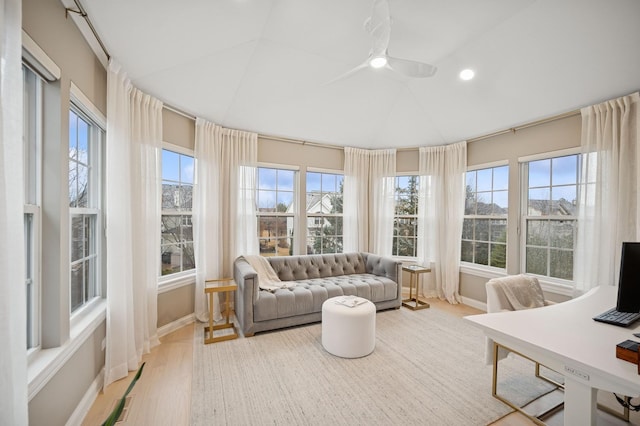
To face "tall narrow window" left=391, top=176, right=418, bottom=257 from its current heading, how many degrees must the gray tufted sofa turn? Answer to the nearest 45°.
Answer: approximately 90° to its left

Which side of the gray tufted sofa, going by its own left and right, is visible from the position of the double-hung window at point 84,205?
right

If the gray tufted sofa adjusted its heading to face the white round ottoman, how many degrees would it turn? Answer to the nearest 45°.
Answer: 0° — it already faces it

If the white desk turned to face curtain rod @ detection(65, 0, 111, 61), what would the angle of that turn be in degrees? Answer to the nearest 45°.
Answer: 0° — it already faces it

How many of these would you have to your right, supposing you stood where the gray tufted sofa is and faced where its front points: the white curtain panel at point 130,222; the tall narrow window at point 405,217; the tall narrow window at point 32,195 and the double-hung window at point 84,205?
3

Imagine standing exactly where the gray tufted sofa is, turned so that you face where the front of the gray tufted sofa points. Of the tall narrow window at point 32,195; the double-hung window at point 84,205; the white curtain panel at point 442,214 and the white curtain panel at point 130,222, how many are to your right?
3

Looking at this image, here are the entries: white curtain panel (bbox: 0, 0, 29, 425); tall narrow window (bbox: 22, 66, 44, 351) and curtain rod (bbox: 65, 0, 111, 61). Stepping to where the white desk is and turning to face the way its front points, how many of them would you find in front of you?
3

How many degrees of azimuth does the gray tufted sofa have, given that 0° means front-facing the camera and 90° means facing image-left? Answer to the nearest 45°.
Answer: approximately 315°

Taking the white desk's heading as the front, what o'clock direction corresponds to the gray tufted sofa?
The gray tufted sofa is roughly at 2 o'clock from the white desk.

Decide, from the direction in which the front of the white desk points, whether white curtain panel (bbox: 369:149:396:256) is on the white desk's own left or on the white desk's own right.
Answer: on the white desk's own right
